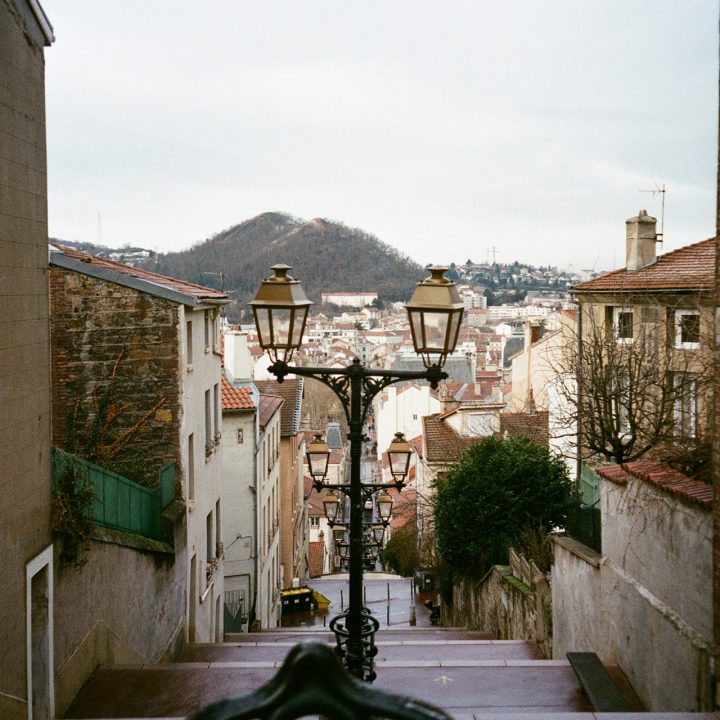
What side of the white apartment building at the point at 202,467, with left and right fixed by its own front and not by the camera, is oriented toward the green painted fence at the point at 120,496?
right

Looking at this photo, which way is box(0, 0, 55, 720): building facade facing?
to the viewer's right

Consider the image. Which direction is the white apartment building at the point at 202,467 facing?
to the viewer's right

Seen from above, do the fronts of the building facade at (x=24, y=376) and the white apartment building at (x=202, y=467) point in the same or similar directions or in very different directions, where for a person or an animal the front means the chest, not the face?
same or similar directions

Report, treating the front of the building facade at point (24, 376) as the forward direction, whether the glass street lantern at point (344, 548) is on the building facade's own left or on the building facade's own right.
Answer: on the building facade's own left

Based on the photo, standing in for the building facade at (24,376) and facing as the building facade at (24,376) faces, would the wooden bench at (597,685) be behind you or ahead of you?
ahead

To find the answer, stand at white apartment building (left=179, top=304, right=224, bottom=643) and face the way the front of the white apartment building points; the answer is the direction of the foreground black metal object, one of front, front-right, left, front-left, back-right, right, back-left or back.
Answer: right

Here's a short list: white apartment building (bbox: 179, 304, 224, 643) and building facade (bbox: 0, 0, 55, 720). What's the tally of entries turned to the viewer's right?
2
